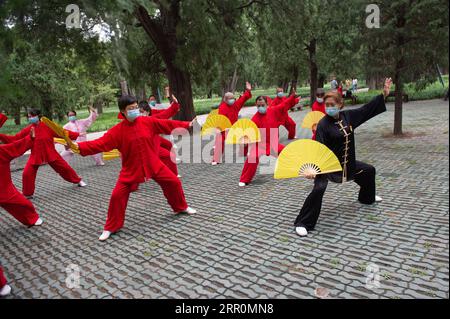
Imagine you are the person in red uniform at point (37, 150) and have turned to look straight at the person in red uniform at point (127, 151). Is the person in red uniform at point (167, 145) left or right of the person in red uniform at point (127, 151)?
left

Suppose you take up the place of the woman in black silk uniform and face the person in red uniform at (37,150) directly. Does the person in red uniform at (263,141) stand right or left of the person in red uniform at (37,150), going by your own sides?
right

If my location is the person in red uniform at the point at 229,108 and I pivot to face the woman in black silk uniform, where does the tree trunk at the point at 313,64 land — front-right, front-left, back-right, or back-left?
back-left

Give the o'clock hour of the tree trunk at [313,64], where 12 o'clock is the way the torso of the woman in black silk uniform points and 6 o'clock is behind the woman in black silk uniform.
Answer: The tree trunk is roughly at 6 o'clock from the woman in black silk uniform.

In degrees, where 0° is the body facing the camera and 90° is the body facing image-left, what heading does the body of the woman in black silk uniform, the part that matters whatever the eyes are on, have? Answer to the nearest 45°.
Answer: approximately 0°

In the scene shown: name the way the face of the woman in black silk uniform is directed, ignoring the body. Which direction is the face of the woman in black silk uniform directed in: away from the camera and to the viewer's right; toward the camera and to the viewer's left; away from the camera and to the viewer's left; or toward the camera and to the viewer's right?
toward the camera and to the viewer's left

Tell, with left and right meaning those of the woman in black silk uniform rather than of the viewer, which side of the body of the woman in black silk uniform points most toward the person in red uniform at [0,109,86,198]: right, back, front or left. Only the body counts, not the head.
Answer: right

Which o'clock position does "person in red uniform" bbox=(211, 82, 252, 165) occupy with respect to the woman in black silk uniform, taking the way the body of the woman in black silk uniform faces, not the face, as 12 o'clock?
The person in red uniform is roughly at 5 o'clock from the woman in black silk uniform.

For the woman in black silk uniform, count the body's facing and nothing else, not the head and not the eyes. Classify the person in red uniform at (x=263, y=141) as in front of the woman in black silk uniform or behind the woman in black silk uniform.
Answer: behind
